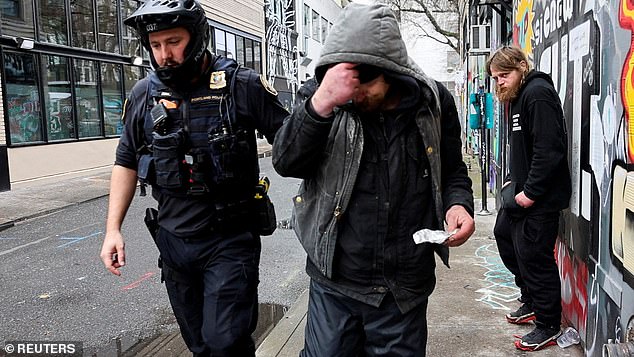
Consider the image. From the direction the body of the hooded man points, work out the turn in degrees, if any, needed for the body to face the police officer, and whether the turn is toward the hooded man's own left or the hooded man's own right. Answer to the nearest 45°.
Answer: approximately 135° to the hooded man's own right

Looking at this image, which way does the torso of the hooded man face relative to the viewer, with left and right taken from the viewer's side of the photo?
facing the viewer
